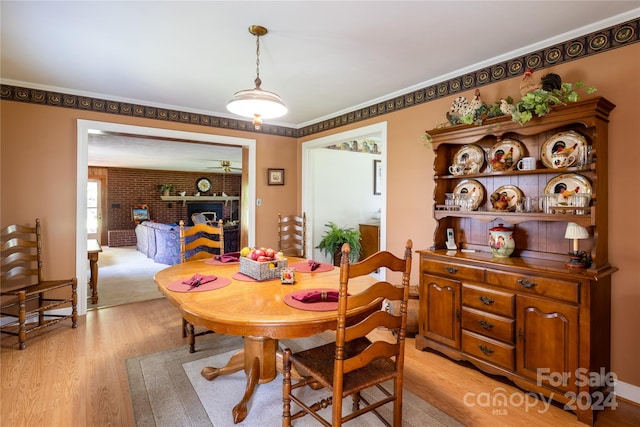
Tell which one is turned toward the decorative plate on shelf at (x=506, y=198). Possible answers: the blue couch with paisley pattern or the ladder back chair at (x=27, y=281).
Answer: the ladder back chair

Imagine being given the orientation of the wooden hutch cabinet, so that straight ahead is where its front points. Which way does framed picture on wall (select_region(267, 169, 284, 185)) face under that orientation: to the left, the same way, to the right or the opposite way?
to the left

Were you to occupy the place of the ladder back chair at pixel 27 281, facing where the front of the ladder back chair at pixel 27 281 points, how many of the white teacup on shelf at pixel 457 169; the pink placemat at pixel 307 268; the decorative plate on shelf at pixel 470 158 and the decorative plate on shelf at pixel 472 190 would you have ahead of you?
4

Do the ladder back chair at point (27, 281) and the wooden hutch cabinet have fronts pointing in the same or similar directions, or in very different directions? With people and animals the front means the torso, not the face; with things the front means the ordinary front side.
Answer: very different directions

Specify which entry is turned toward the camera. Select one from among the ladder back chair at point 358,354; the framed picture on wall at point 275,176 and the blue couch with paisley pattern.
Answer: the framed picture on wall

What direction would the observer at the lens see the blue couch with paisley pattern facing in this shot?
facing away from the viewer and to the right of the viewer

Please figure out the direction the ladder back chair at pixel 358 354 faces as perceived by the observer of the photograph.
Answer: facing away from the viewer and to the left of the viewer

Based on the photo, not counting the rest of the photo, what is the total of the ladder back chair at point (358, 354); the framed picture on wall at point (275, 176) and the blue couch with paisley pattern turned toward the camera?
1

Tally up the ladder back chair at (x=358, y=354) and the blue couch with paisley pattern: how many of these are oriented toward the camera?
0

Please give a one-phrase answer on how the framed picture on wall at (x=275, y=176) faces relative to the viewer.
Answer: facing the viewer

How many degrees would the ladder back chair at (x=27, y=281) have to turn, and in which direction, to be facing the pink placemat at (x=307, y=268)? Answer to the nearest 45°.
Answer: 0° — it already faces it

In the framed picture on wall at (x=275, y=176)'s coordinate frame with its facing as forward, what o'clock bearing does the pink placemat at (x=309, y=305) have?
The pink placemat is roughly at 12 o'clock from the framed picture on wall.

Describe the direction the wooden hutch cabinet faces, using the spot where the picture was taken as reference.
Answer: facing the viewer and to the left of the viewer

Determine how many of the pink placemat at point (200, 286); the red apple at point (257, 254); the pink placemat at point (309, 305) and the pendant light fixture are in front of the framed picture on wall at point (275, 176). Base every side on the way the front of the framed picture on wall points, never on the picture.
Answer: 4

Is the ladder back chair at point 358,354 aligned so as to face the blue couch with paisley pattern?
yes

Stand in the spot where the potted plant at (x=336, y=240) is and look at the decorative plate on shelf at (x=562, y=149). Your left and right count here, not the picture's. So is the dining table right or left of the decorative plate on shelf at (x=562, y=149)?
right

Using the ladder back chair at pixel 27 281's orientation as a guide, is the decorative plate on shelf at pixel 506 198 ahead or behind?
ahead
